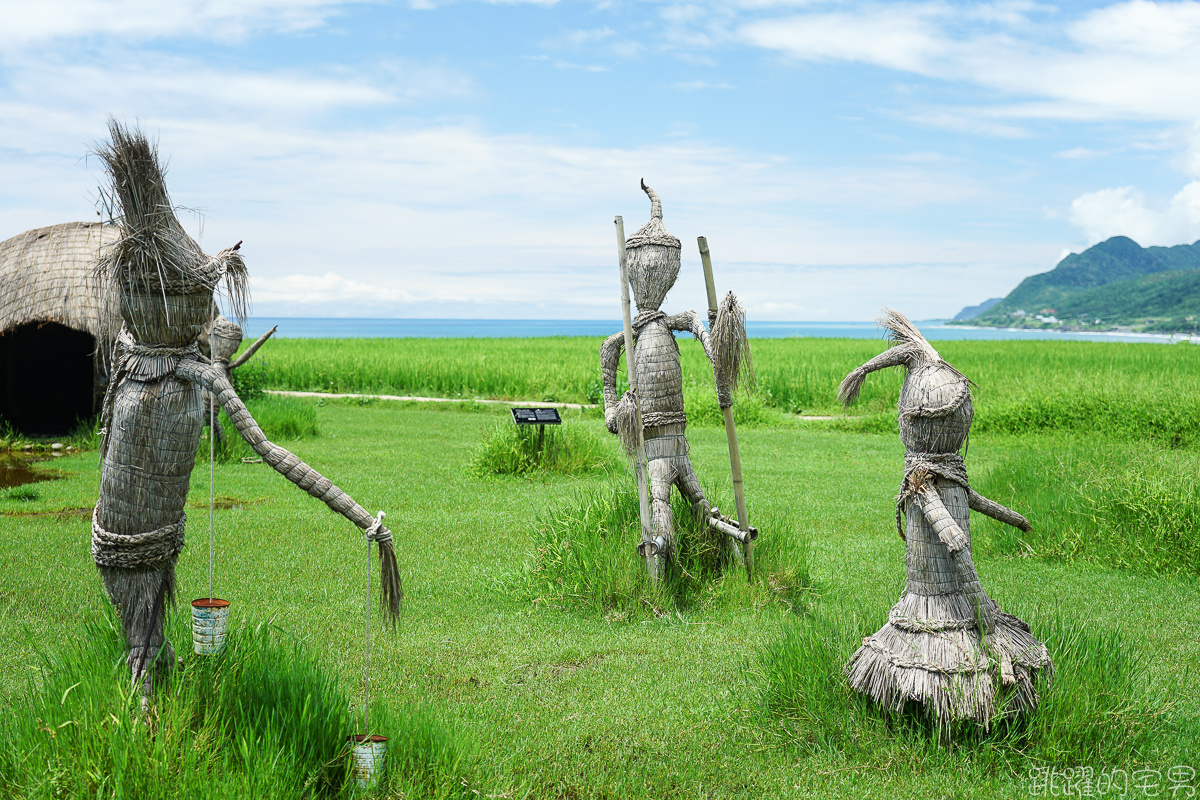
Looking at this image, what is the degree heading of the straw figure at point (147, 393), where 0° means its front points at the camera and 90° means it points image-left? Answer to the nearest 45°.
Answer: approximately 270°

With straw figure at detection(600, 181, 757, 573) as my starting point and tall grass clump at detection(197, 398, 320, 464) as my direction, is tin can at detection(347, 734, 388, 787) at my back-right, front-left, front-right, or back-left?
back-left

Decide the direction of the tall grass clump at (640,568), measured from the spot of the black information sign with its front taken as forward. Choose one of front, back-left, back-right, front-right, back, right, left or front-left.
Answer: front

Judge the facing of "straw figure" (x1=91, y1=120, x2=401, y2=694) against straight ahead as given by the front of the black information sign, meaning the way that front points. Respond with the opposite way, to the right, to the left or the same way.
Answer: to the left

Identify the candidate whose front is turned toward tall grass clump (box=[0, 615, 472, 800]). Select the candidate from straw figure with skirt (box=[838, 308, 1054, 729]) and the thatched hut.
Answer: the thatched hut

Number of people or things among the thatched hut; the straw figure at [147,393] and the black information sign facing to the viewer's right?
1

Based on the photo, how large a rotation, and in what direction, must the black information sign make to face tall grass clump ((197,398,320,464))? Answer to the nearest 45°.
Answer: approximately 135° to its right

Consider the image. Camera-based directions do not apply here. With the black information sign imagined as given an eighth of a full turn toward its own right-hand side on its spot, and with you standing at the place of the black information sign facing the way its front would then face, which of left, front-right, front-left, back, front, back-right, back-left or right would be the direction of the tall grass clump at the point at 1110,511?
left

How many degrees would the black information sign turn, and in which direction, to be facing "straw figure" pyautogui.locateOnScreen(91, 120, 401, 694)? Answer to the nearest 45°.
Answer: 0° — it already faces it

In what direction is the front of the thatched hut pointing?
toward the camera

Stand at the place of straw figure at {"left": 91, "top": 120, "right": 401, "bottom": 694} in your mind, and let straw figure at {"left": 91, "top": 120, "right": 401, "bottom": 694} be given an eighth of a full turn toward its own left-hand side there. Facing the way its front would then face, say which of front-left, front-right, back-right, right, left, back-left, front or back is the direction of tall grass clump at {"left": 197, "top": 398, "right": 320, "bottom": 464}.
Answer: front-left

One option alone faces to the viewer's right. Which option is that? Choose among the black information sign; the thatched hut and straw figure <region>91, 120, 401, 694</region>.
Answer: the straw figure
